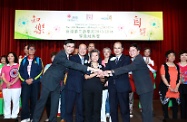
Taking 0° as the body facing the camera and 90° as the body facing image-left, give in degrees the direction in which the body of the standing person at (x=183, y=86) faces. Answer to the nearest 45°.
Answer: approximately 0°

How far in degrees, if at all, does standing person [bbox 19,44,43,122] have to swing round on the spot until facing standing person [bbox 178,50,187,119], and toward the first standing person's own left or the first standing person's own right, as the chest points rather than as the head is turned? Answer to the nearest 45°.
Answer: approximately 90° to the first standing person's own left

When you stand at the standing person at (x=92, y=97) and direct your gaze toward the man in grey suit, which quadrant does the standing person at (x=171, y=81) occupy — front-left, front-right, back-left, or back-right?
back-right

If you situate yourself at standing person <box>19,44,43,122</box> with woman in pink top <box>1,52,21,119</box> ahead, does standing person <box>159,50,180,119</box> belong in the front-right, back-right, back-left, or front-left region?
back-right

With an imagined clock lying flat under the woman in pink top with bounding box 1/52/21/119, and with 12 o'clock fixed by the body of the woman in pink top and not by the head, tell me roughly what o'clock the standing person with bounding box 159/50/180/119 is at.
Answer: The standing person is roughly at 10 o'clock from the woman in pink top.

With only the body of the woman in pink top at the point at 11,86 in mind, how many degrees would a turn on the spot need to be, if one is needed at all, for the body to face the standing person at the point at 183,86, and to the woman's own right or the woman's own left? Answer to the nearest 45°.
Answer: approximately 45° to the woman's own left

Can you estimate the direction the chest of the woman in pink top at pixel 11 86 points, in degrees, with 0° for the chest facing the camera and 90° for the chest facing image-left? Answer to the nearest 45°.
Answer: approximately 0°
